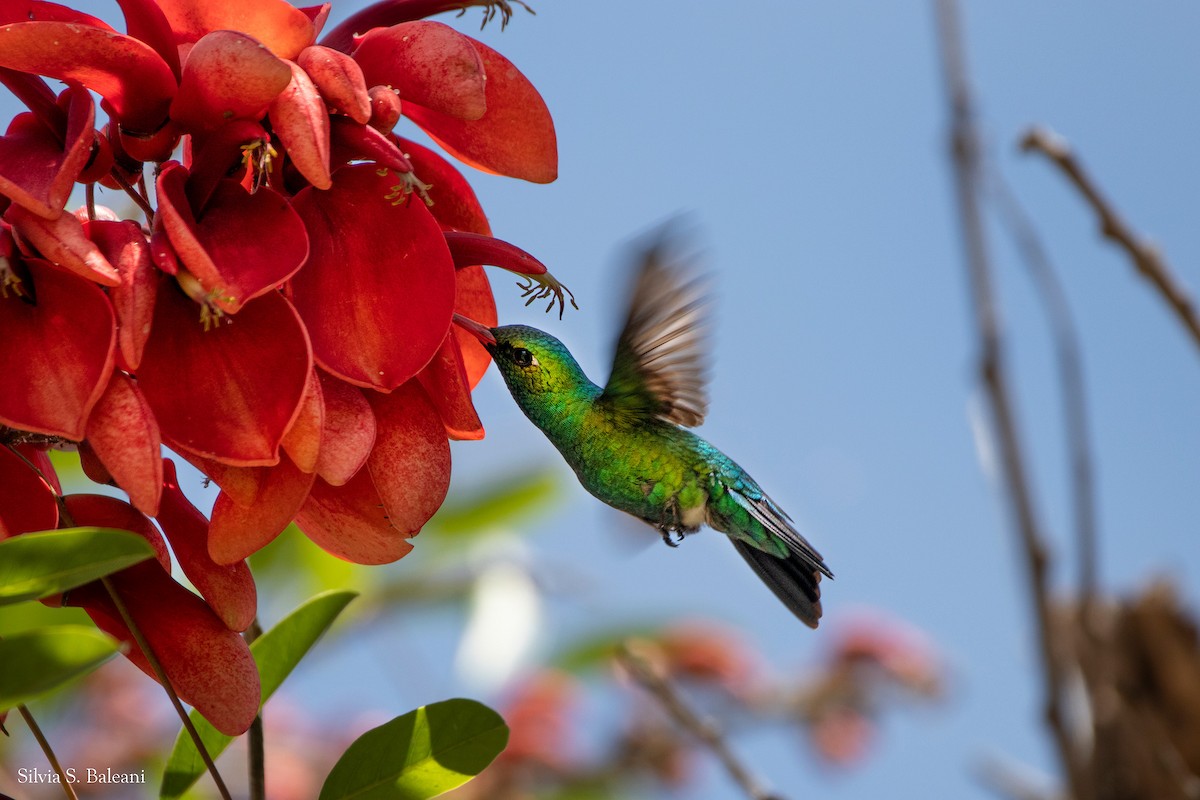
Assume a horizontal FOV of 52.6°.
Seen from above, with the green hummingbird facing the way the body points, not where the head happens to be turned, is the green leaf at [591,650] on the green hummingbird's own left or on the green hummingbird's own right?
on the green hummingbird's own right

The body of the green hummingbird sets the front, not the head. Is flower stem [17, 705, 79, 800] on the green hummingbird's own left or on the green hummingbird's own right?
on the green hummingbird's own left

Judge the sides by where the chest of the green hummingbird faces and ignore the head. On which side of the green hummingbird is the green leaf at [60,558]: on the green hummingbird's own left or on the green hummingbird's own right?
on the green hummingbird's own left

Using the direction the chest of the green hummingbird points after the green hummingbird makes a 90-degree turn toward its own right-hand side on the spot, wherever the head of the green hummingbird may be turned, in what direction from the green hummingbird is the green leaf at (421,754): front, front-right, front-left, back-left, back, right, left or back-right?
left

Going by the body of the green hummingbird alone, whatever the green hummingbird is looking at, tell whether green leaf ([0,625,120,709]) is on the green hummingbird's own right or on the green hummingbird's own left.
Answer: on the green hummingbird's own left

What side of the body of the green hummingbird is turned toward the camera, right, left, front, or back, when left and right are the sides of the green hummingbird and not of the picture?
left

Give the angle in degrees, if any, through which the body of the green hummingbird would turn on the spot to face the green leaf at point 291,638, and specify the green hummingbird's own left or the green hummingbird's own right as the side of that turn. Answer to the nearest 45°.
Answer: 0° — it already faces it
